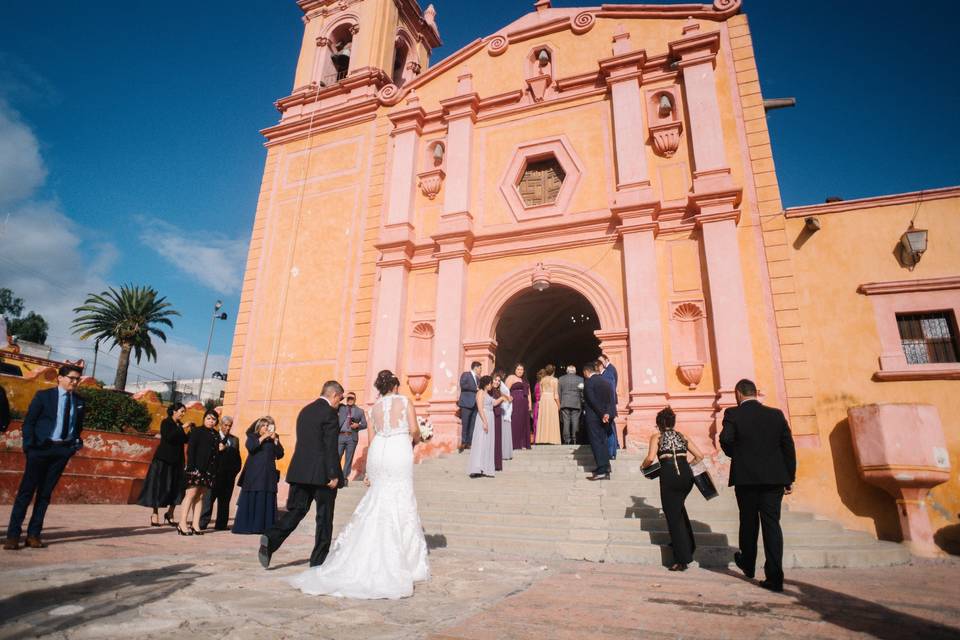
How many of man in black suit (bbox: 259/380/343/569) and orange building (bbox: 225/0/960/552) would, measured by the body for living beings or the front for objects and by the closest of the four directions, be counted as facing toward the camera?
1

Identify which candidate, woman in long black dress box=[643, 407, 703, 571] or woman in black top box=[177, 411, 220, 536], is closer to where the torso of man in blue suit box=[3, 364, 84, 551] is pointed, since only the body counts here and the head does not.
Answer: the woman in long black dress

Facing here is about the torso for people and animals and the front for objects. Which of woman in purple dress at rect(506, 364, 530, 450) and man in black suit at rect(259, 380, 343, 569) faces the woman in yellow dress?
the man in black suit

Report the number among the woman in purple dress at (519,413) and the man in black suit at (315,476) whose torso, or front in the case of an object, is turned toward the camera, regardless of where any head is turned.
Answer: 1

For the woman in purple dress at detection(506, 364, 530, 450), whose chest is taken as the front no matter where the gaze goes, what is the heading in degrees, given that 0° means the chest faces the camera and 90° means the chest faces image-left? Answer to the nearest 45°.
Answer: approximately 0°

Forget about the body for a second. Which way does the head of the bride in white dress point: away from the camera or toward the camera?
away from the camera

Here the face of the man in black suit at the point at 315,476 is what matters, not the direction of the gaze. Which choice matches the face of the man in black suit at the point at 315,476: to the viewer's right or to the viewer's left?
to the viewer's right

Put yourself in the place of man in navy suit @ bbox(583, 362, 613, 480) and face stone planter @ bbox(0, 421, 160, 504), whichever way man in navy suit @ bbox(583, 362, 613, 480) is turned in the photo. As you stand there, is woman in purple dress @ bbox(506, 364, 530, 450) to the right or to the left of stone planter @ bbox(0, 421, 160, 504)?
right

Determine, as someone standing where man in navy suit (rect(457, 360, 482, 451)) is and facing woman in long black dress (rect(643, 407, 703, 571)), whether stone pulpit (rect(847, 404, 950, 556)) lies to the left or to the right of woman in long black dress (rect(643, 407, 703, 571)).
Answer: left

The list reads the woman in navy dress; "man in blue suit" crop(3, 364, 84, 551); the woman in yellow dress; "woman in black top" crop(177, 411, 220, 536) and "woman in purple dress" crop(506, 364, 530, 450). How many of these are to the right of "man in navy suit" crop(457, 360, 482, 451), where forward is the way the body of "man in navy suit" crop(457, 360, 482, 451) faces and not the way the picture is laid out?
3

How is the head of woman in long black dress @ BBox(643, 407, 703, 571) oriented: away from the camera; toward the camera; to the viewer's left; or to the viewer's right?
away from the camera
